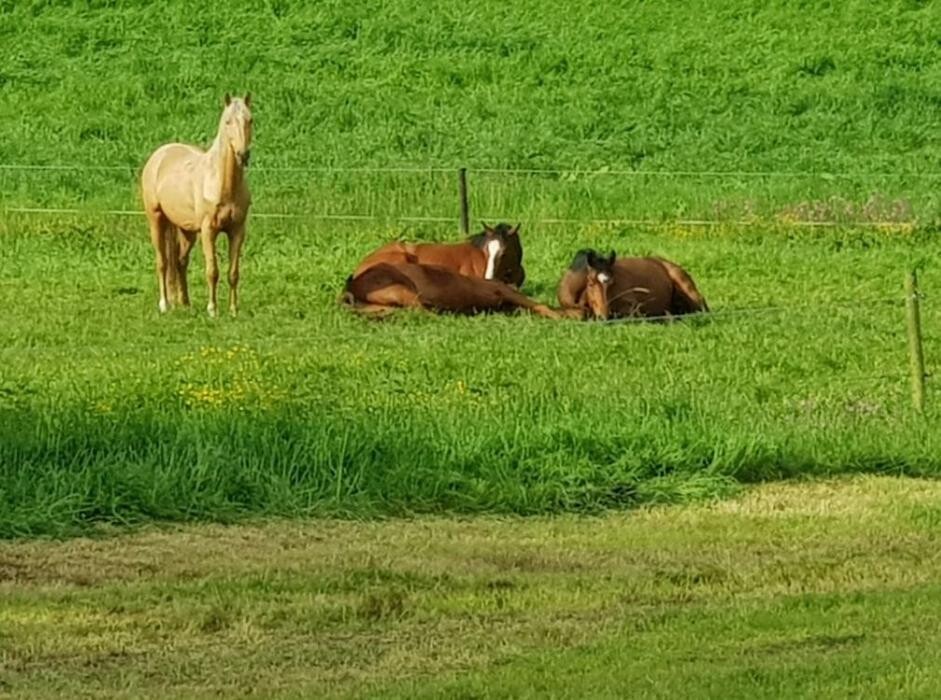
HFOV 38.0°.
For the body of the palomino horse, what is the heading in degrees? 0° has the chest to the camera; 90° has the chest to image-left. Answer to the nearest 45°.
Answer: approximately 315°

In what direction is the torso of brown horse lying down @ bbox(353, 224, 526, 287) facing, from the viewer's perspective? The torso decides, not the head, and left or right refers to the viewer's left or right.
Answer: facing the viewer and to the right of the viewer

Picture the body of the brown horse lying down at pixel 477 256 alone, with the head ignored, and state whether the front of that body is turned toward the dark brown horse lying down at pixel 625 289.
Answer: yes

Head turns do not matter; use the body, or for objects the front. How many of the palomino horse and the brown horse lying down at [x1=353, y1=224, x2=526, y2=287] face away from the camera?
0

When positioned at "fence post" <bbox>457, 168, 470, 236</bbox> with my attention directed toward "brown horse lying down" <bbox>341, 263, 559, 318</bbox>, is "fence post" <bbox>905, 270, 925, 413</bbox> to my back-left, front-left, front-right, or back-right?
front-left

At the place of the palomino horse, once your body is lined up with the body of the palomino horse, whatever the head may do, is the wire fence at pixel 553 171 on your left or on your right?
on your left
